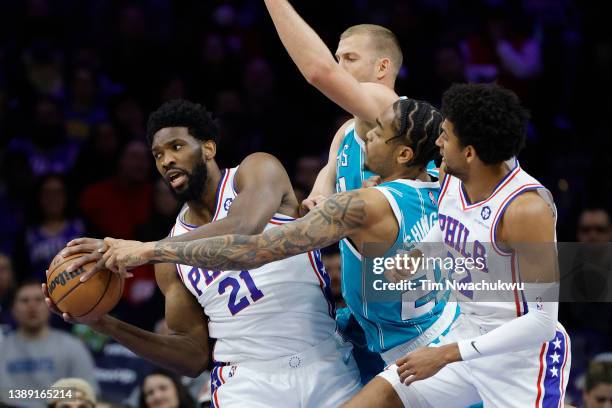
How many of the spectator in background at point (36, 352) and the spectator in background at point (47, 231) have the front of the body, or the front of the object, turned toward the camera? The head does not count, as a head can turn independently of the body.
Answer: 2

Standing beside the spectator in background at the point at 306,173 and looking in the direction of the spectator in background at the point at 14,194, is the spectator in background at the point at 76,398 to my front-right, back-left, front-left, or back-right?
front-left

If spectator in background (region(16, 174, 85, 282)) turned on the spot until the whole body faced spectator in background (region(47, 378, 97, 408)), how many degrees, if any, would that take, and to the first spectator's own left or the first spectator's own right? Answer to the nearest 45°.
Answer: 0° — they already face them

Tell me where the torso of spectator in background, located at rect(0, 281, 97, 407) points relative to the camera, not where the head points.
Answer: toward the camera

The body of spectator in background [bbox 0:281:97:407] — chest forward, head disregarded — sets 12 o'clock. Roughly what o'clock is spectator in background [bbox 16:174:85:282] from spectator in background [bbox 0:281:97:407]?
spectator in background [bbox 16:174:85:282] is roughly at 6 o'clock from spectator in background [bbox 0:281:97:407].

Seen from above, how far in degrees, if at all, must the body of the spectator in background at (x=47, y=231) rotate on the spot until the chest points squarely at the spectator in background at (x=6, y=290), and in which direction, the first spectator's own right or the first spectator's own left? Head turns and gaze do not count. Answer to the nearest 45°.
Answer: approximately 45° to the first spectator's own right

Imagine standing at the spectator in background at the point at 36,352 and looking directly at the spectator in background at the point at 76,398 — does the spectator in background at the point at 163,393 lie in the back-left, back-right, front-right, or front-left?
front-left

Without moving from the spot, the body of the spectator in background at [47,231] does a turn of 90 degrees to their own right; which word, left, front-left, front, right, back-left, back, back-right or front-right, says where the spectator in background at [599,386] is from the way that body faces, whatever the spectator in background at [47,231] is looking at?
back-left

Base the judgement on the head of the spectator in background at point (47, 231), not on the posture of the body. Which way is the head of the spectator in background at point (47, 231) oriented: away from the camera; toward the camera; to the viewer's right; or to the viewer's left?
toward the camera

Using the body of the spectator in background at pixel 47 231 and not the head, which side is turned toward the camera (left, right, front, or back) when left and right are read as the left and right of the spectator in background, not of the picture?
front

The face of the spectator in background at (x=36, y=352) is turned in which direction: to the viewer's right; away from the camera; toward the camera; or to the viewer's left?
toward the camera

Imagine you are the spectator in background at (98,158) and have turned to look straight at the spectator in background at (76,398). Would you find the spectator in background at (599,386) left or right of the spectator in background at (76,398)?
left

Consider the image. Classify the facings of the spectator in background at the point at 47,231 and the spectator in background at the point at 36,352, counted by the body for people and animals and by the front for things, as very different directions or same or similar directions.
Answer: same or similar directions
